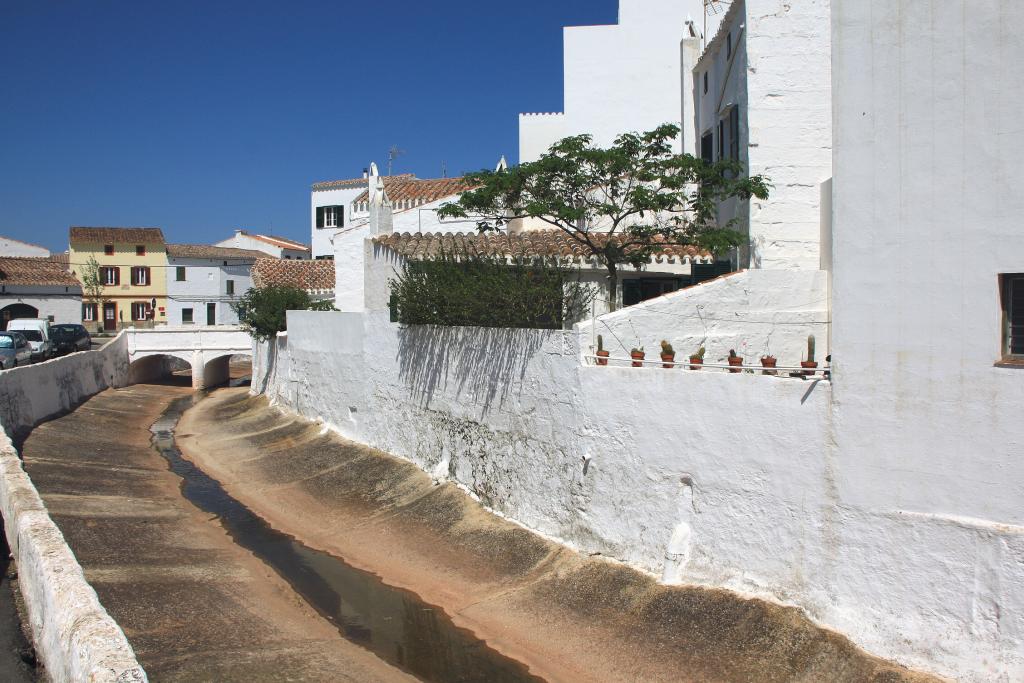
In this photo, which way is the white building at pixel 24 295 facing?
toward the camera

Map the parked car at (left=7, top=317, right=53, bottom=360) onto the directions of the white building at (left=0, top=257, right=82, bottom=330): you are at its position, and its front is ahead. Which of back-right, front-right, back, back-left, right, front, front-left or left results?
front

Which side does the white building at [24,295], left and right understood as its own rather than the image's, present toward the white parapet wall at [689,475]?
front

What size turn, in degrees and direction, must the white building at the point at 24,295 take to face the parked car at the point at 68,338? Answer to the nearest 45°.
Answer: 0° — it already faces it

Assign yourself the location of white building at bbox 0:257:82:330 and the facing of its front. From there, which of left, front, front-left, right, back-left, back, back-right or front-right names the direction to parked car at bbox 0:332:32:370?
front

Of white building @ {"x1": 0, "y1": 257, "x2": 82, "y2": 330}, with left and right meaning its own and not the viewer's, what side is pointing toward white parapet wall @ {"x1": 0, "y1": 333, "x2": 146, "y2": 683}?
front

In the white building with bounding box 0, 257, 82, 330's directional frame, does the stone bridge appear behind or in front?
in front

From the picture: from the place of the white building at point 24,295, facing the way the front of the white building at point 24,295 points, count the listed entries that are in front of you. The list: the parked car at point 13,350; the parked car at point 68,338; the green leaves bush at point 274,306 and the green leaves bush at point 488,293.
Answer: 4
